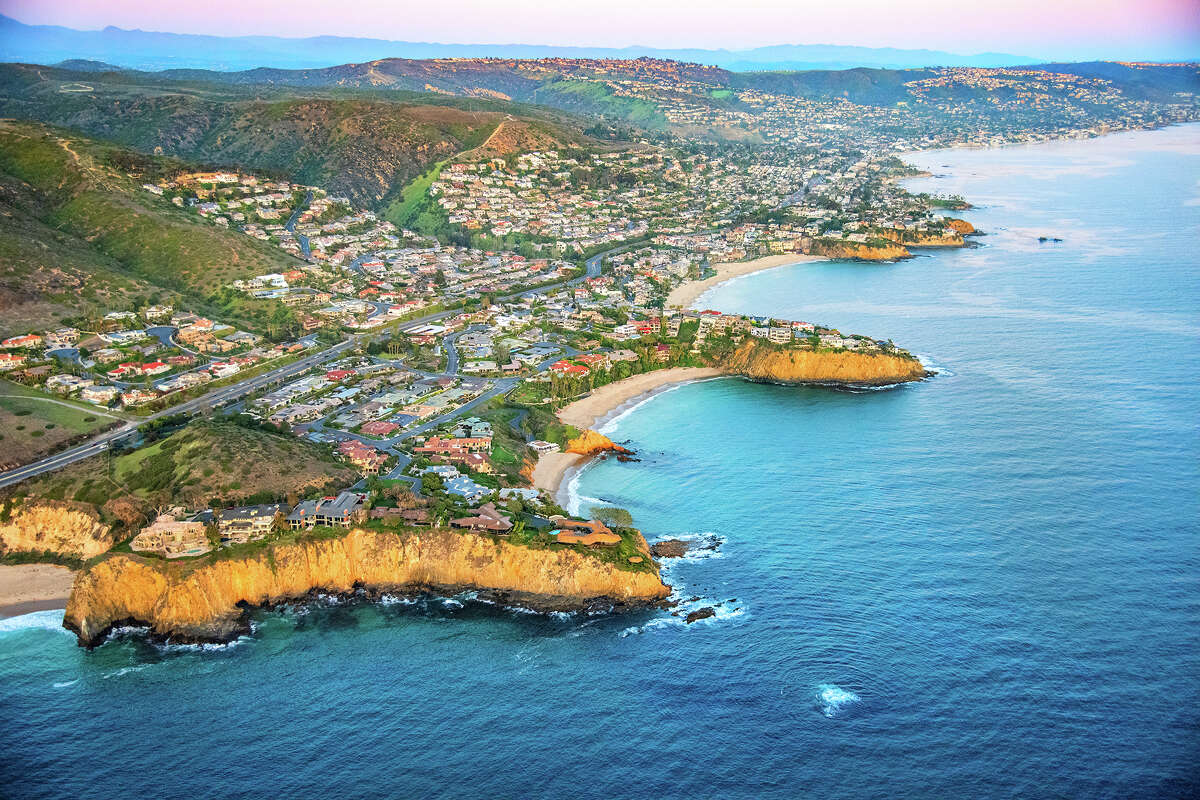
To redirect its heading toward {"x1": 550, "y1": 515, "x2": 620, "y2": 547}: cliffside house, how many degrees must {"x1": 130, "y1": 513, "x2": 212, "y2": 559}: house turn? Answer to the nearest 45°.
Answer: approximately 90° to its left

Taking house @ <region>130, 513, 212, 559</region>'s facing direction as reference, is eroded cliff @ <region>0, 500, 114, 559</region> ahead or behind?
behind

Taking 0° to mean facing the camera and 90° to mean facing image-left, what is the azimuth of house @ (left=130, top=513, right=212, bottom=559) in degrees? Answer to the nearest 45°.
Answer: approximately 0°

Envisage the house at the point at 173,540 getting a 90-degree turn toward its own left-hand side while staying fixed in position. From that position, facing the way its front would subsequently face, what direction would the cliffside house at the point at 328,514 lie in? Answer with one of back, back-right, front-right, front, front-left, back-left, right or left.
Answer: front

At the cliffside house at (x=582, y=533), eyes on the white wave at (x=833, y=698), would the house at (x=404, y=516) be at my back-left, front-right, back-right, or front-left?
back-right

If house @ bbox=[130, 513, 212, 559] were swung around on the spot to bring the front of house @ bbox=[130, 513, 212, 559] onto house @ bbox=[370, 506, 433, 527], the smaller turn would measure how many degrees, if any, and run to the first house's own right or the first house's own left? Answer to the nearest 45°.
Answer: approximately 90° to the first house's own left

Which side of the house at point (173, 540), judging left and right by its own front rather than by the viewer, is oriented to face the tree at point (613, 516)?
left

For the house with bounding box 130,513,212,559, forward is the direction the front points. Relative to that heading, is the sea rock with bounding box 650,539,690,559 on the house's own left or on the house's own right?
on the house's own left
